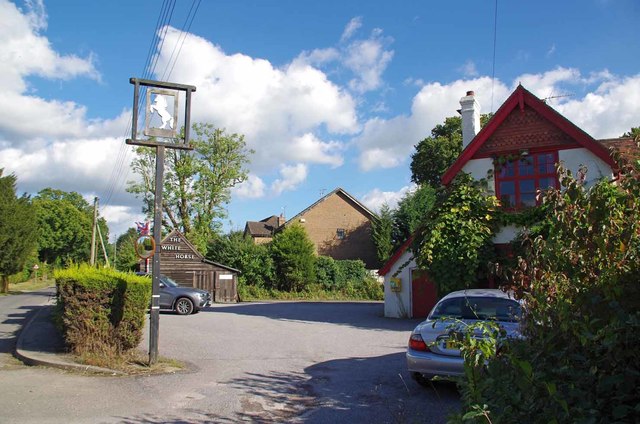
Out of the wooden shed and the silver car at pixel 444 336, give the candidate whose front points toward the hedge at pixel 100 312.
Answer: the wooden shed

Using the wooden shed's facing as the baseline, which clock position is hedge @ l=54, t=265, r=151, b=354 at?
The hedge is roughly at 12 o'clock from the wooden shed.

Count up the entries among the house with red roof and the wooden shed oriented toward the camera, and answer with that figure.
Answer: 2

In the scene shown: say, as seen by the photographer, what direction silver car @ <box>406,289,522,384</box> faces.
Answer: facing away from the viewer and to the right of the viewer

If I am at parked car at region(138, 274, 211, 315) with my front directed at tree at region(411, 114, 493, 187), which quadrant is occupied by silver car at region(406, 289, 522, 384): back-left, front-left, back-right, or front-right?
back-right

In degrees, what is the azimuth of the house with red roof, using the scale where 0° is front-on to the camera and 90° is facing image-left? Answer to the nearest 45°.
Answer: approximately 0°

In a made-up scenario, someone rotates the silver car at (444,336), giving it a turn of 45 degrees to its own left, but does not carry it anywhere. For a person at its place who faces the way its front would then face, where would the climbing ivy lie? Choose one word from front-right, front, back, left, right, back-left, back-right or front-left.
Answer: front

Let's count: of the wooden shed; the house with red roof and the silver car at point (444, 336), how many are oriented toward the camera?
2

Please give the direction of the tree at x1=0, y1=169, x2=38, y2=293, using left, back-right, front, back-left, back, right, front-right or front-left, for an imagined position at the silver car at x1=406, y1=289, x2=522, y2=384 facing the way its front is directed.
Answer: left

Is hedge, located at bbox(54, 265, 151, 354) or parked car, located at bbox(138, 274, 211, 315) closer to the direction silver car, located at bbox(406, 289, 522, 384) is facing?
the parked car

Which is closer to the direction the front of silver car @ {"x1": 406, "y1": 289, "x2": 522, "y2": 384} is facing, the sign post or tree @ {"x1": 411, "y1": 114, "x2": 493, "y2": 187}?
the tree
